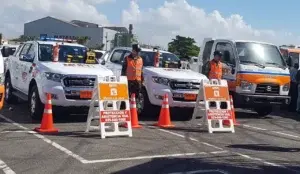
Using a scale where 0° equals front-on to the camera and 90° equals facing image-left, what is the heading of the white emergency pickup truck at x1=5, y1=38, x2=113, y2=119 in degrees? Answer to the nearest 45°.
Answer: approximately 315°

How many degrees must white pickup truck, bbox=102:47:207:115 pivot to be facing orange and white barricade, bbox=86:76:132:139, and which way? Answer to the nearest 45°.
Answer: approximately 90° to its right

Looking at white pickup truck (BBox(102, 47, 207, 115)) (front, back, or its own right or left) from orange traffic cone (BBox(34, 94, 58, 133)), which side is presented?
right

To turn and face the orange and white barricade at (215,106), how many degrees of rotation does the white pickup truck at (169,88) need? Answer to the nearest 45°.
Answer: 0° — it already faces it

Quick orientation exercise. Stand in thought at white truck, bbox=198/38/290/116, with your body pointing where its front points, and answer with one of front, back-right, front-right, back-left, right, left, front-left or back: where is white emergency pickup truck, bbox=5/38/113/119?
right

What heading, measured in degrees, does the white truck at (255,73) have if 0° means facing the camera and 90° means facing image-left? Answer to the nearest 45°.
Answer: approximately 315°

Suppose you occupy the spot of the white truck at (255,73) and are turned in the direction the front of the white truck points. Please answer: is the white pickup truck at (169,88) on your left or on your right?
on your right

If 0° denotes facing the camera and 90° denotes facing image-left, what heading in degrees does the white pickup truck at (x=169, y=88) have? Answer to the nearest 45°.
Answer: approximately 315°

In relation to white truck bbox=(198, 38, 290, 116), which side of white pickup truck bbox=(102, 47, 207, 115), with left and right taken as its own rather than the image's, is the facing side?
left

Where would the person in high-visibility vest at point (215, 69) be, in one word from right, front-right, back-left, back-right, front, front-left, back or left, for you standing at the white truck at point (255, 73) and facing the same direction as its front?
right

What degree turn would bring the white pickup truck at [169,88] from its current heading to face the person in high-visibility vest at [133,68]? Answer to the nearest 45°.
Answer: approximately 90° to its right
